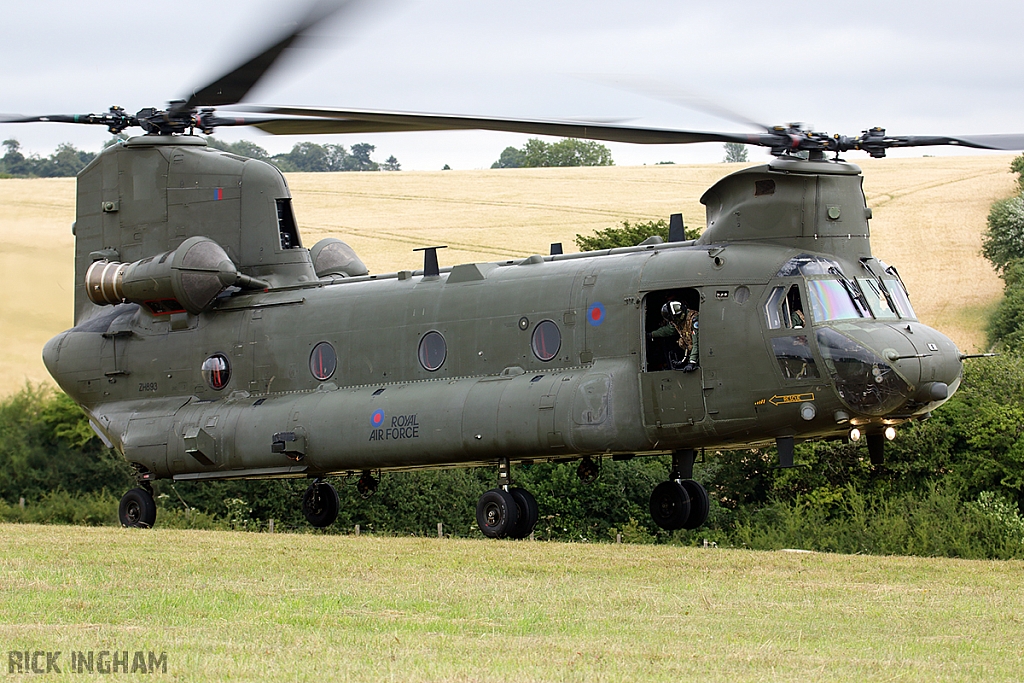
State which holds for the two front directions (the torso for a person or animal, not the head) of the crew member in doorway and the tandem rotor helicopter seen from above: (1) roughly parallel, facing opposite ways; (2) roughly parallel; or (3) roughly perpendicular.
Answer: roughly perpendicular

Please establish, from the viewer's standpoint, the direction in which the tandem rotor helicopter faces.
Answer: facing the viewer and to the right of the viewer
